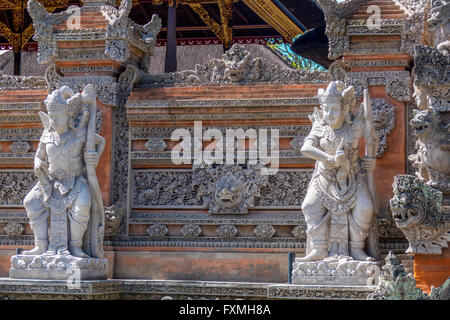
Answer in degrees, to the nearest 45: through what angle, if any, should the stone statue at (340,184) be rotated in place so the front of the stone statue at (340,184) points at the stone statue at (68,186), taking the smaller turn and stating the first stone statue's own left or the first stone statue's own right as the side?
approximately 90° to the first stone statue's own right

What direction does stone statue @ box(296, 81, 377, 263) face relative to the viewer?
toward the camera

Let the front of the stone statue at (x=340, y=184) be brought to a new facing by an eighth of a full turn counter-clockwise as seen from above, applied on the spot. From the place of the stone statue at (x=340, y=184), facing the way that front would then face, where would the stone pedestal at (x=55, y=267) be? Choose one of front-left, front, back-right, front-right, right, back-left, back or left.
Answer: back-right

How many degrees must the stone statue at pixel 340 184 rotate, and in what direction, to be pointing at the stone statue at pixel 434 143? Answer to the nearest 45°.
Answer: approximately 45° to its left
